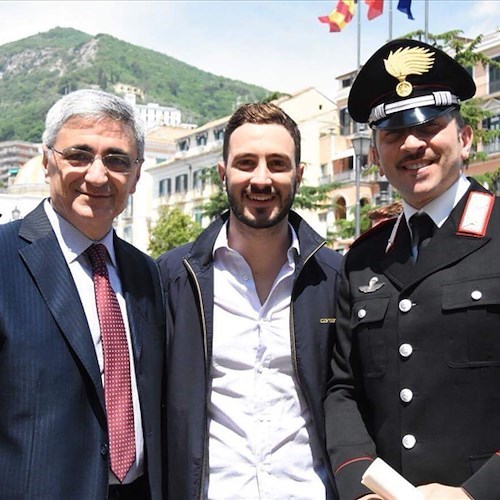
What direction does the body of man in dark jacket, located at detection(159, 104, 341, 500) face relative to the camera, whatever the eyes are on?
toward the camera

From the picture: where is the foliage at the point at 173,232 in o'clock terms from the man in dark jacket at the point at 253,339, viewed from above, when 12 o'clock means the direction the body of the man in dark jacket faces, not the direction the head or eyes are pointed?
The foliage is roughly at 6 o'clock from the man in dark jacket.

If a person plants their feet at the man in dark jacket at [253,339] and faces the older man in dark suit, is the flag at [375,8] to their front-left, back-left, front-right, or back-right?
back-right

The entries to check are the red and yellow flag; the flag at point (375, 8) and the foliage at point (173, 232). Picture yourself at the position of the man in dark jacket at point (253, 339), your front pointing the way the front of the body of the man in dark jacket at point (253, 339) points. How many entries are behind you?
3

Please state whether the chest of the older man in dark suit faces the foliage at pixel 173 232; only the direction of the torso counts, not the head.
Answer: no

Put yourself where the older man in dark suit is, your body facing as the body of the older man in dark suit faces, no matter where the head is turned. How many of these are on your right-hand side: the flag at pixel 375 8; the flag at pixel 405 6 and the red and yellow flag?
0

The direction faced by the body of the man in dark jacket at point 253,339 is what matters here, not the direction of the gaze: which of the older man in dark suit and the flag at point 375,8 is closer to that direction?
the older man in dark suit

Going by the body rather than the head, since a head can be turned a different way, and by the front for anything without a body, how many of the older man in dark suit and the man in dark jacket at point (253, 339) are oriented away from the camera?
0

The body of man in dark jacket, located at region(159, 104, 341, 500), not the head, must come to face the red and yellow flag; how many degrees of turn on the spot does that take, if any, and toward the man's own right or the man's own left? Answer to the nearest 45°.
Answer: approximately 180°

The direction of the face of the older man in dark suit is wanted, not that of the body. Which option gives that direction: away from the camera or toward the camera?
toward the camera

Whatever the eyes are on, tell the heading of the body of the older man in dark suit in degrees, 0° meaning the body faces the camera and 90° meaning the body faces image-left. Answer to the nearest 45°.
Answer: approximately 315°

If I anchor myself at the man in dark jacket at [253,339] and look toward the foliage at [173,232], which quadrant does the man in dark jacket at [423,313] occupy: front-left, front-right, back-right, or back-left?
back-right

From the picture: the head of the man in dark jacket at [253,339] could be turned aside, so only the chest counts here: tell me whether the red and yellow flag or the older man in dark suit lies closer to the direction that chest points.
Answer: the older man in dark suit

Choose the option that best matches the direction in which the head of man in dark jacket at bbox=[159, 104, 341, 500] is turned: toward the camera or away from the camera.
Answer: toward the camera

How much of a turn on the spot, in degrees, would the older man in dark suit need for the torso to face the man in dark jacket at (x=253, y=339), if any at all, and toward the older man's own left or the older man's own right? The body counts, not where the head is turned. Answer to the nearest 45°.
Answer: approximately 45° to the older man's own left

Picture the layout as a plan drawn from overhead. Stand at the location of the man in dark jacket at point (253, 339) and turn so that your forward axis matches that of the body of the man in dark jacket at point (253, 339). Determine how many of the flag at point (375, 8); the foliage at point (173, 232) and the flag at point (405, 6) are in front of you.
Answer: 0

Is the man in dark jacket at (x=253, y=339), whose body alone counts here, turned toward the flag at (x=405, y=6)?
no

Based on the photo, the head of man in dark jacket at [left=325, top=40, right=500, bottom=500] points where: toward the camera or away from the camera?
toward the camera

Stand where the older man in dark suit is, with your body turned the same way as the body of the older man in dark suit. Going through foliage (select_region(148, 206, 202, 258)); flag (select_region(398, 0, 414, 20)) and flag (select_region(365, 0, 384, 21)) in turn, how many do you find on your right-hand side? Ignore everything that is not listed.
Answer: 0
